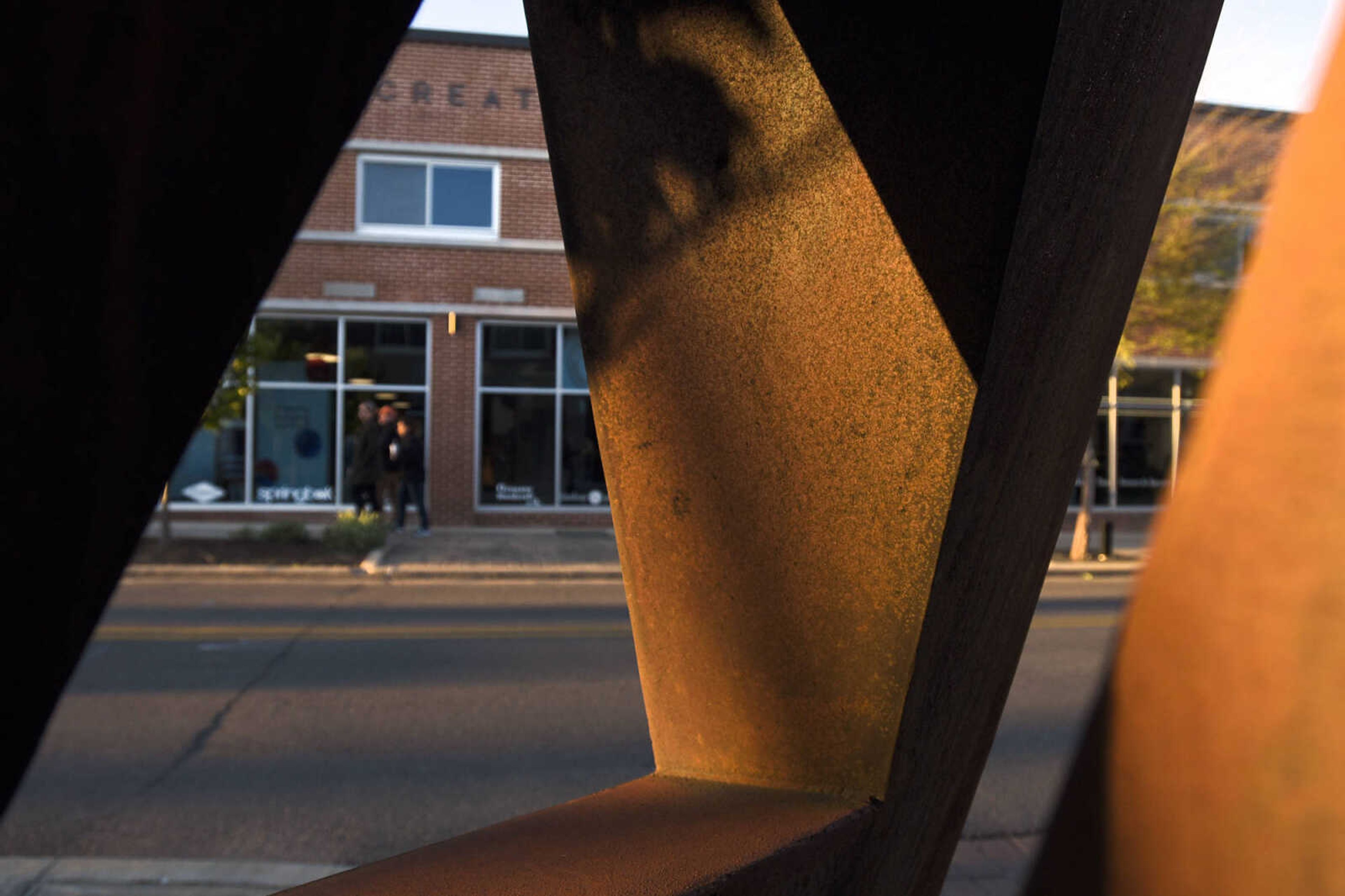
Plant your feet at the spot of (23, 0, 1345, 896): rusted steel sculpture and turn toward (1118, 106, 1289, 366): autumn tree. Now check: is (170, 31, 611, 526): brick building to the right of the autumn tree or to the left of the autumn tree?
left

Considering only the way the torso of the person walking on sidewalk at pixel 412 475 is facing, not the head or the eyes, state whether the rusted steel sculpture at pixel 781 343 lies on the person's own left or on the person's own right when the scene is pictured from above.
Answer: on the person's own left

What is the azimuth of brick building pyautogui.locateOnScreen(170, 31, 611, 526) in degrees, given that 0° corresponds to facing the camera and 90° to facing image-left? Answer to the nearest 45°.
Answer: approximately 0°

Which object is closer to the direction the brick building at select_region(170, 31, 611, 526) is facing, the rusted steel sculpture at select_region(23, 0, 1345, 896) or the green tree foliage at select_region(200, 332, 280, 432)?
the rusted steel sculpture

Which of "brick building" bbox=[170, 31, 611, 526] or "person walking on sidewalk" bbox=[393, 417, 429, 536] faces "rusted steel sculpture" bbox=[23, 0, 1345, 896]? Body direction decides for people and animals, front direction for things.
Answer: the brick building
